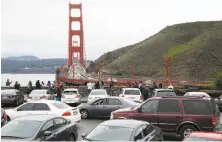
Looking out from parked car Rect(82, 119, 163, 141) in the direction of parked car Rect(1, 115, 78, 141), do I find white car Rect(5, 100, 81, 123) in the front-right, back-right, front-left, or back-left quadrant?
front-right

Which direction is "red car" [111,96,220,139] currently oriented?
to the viewer's left

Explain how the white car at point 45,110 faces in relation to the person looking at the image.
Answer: facing away from the viewer and to the left of the viewer

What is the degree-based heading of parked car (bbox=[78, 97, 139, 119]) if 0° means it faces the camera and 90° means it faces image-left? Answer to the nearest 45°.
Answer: approximately 90°

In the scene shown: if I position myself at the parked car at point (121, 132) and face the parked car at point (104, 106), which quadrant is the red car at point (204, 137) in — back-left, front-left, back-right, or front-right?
back-right

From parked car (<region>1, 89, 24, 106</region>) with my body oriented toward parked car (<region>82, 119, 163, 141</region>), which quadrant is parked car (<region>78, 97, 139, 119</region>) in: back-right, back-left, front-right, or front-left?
front-left

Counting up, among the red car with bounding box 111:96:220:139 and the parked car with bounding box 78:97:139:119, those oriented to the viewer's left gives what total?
2

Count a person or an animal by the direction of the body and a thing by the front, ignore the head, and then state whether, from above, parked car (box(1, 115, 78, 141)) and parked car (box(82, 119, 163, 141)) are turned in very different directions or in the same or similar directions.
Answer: same or similar directions

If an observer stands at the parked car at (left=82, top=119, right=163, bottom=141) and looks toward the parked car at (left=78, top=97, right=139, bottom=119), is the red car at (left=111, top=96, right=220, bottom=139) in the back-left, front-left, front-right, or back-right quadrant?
front-right
